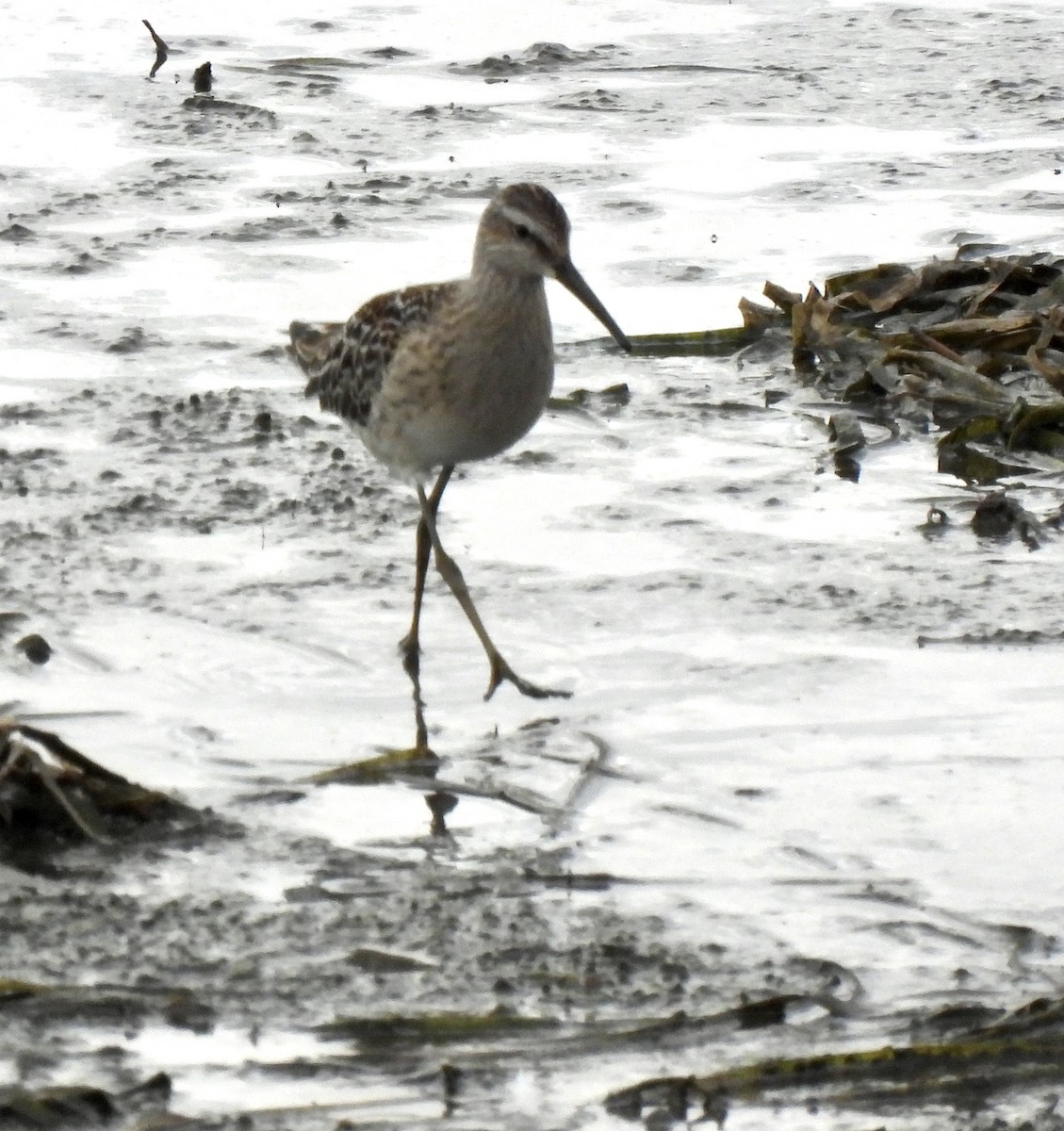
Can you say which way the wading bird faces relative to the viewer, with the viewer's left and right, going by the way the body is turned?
facing the viewer and to the right of the viewer

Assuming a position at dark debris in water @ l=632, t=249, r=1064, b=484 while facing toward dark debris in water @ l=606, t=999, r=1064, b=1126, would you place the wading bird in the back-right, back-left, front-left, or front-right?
front-right

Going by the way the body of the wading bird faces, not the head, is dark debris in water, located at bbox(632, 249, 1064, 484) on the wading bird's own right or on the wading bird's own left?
on the wading bird's own left

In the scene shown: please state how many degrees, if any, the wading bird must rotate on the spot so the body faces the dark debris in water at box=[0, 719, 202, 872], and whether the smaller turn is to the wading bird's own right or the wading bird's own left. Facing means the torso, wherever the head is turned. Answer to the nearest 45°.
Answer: approximately 90° to the wading bird's own right

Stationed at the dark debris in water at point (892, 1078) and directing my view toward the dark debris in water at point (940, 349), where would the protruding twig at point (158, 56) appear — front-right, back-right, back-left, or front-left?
front-left

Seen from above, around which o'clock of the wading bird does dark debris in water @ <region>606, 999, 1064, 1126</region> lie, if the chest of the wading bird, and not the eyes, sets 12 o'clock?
The dark debris in water is roughly at 1 o'clock from the wading bird.
